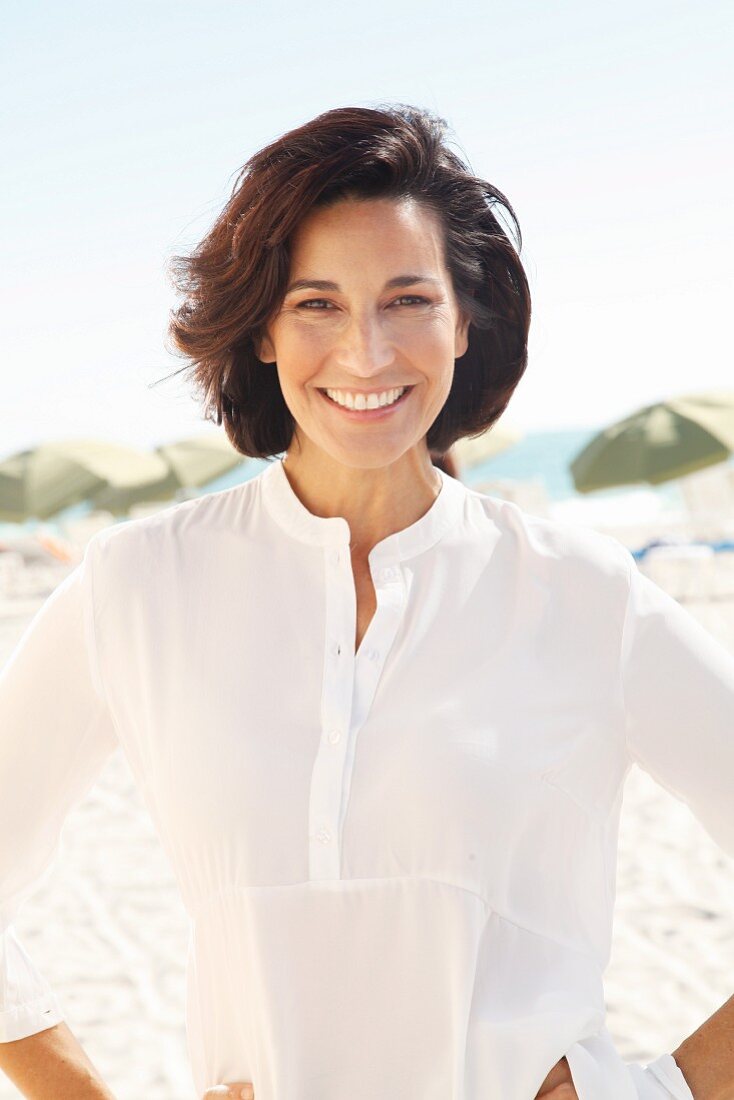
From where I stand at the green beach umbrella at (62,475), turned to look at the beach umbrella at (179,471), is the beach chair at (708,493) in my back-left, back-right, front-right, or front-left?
front-right

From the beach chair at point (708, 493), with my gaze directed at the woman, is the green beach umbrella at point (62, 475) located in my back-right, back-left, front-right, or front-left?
front-right

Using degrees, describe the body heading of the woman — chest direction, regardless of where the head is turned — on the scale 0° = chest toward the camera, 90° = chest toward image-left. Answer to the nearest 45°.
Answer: approximately 0°

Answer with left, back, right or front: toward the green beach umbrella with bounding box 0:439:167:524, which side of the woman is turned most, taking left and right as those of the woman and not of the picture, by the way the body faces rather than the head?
back

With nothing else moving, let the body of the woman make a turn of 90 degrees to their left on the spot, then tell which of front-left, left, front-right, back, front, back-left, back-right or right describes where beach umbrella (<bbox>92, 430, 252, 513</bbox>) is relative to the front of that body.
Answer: left

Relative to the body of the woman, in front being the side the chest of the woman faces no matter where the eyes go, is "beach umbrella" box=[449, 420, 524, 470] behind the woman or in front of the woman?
behind

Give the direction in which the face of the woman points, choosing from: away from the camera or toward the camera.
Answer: toward the camera

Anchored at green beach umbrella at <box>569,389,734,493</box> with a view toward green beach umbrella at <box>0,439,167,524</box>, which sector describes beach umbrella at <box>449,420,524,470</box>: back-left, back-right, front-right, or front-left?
front-right

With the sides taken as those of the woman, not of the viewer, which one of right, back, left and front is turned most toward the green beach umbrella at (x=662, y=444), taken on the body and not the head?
back
